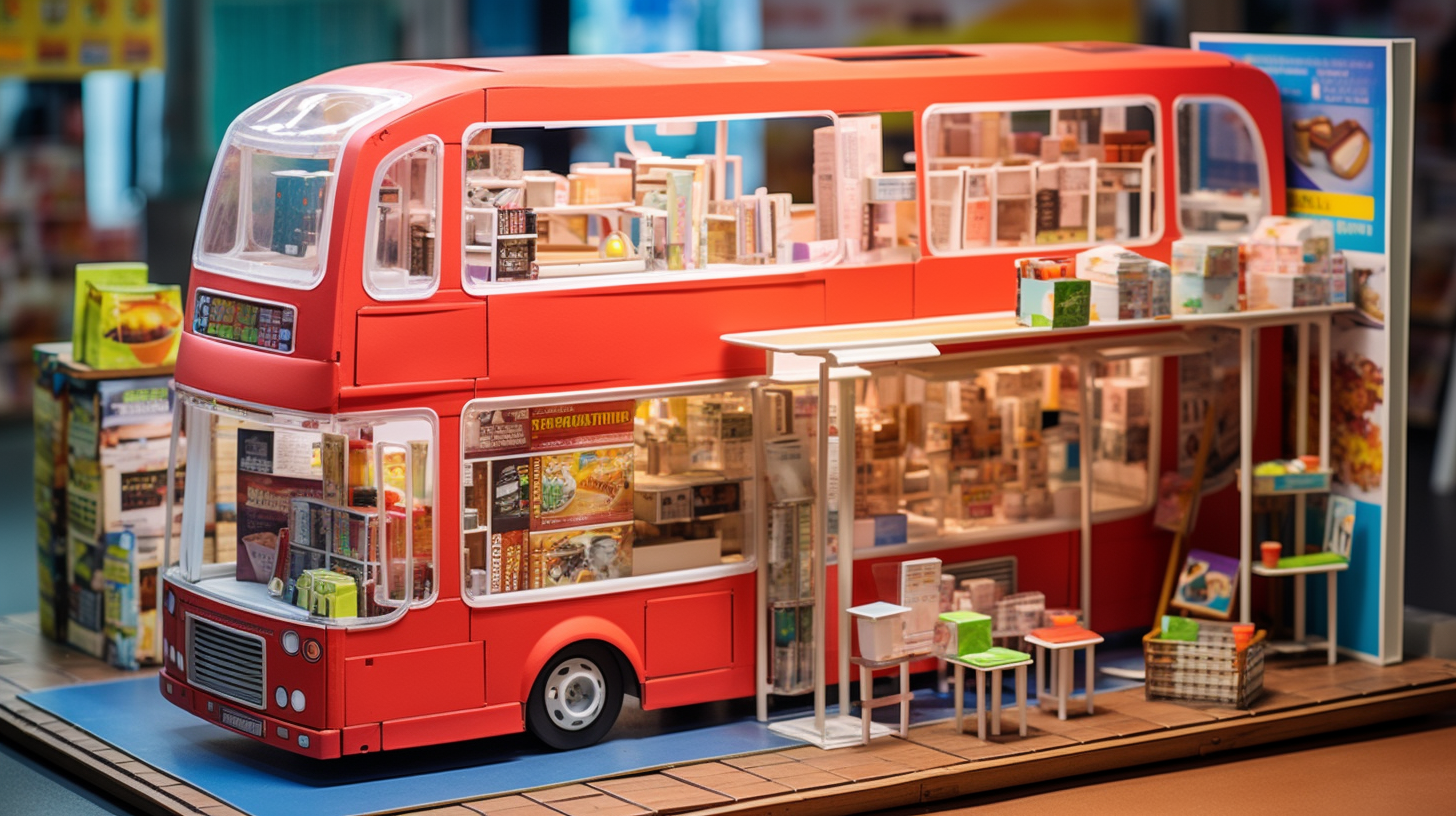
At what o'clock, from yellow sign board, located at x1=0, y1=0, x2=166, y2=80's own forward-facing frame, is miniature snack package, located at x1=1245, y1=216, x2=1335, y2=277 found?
The miniature snack package is roughly at 11 o'clock from the yellow sign board.

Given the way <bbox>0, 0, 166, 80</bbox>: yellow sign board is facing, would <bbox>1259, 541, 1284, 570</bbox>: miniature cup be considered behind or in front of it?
in front

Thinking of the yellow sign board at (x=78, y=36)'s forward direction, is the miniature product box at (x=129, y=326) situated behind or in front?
in front

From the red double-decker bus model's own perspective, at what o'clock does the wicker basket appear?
The wicker basket is roughly at 7 o'clock from the red double-decker bus model.

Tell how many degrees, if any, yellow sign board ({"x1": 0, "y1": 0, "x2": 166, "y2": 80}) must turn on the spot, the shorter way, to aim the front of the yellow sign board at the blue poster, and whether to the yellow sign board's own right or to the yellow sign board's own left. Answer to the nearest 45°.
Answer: approximately 45° to the yellow sign board's own left

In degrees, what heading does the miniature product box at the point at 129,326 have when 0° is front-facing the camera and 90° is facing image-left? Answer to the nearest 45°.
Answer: approximately 0°

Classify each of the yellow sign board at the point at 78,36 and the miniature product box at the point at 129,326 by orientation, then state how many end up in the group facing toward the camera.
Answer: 2

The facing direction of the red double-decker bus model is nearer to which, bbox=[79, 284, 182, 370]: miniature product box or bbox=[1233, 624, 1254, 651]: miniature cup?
the miniature product box
